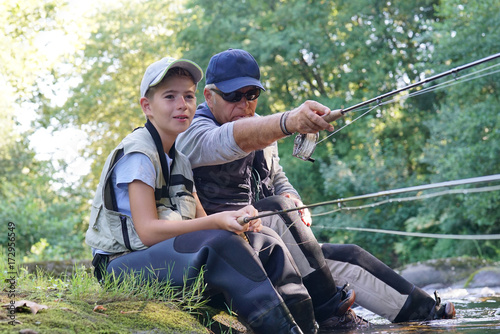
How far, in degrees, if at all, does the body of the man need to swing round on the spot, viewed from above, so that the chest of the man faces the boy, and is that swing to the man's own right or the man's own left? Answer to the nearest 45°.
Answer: approximately 90° to the man's own right

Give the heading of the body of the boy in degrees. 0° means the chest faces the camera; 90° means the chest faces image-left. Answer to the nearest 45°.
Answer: approximately 315°

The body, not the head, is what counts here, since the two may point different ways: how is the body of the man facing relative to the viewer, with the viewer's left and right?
facing the viewer and to the right of the viewer

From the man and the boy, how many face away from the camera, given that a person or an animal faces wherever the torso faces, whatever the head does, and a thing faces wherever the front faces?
0

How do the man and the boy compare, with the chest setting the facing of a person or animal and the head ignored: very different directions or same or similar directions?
same or similar directions

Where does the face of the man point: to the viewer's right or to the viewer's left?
to the viewer's right

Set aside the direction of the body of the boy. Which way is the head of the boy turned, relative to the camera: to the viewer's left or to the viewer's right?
to the viewer's right
